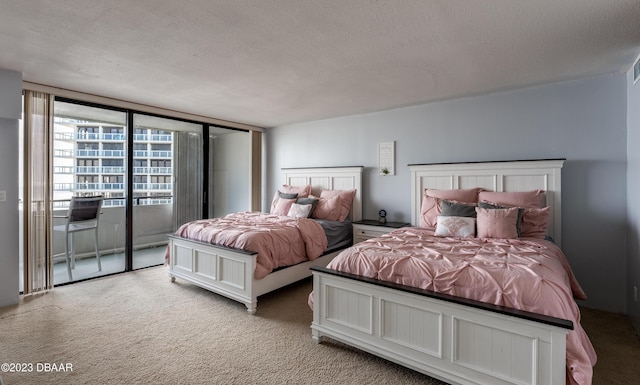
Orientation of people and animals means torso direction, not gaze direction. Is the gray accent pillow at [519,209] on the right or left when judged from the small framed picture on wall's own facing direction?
on its left

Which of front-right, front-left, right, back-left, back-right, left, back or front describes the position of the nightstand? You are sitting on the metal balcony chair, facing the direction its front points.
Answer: back

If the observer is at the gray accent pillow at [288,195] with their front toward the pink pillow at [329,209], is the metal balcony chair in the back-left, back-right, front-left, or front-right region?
back-right

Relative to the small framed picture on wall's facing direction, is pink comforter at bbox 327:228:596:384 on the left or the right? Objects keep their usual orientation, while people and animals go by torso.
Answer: on its left

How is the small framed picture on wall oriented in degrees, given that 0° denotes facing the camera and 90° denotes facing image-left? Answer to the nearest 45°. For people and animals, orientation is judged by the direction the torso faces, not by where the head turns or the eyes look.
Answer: approximately 45°

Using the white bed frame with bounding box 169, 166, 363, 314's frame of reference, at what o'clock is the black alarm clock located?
The black alarm clock is roughly at 7 o'clock from the white bed frame.

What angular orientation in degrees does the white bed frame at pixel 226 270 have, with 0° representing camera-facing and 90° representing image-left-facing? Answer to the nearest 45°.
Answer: approximately 45°

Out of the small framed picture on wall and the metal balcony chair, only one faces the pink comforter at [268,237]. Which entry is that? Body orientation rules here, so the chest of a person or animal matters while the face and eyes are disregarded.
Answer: the small framed picture on wall

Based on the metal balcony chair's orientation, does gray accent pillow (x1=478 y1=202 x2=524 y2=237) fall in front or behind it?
behind

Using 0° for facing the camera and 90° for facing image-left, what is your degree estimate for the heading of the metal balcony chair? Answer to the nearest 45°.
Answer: approximately 135°

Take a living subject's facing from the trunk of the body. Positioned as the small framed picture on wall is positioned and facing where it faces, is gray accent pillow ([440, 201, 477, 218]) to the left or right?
on its left

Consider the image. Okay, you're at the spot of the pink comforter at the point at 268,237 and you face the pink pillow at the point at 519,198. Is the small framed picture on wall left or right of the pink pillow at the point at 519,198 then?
left
